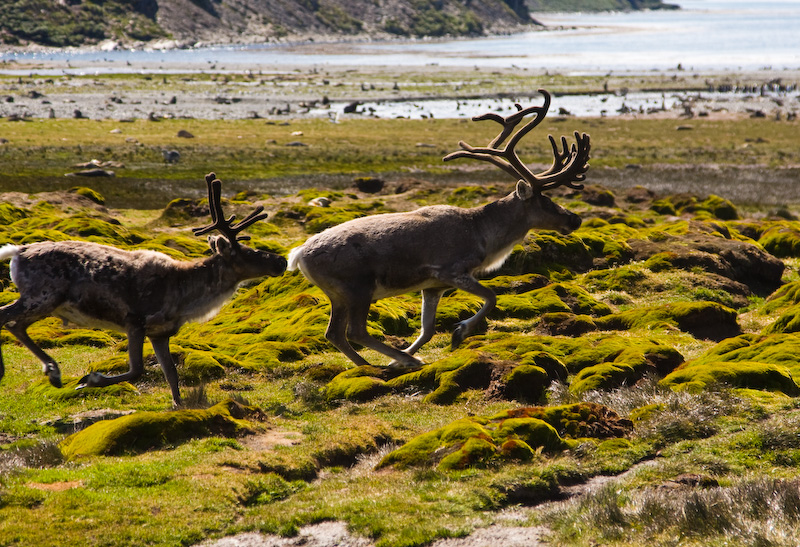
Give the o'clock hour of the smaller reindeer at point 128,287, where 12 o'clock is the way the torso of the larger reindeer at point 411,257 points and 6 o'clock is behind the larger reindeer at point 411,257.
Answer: the smaller reindeer at point 128,287 is roughly at 5 o'clock from the larger reindeer at point 411,257.

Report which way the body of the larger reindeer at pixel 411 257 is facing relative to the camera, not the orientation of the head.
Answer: to the viewer's right

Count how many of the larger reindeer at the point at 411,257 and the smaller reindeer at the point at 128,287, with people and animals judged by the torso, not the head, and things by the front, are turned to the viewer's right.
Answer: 2

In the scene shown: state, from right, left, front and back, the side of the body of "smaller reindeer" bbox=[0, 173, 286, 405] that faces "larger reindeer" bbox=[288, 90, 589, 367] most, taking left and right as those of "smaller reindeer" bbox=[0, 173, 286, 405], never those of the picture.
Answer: front

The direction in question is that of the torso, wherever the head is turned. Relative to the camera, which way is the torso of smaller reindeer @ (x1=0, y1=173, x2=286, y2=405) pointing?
to the viewer's right
